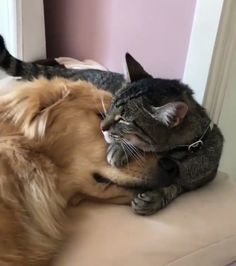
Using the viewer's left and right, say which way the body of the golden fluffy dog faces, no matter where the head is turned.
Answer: facing to the right of the viewer

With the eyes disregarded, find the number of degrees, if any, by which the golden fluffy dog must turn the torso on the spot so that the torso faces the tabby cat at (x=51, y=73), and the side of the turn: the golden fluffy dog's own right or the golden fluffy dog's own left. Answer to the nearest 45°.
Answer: approximately 90° to the golden fluffy dog's own left
